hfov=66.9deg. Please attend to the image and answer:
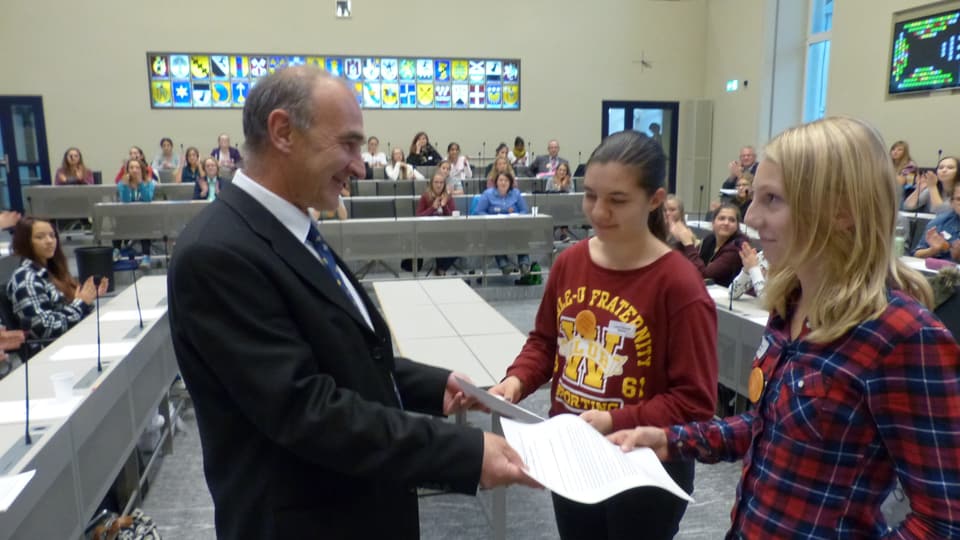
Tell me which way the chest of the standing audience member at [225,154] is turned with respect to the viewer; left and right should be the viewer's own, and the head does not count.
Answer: facing the viewer

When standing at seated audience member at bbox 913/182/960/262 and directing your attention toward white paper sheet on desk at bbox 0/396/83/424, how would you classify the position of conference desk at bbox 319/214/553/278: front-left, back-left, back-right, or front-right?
front-right

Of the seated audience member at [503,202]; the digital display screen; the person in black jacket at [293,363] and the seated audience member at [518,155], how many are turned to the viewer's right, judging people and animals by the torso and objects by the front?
1

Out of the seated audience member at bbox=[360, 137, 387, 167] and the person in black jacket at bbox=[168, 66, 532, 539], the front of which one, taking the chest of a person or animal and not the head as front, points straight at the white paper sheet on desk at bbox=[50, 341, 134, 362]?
the seated audience member

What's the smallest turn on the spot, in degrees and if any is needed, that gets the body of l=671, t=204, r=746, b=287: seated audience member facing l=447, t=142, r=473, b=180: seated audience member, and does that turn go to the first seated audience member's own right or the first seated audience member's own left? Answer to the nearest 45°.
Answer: approximately 90° to the first seated audience member's own right

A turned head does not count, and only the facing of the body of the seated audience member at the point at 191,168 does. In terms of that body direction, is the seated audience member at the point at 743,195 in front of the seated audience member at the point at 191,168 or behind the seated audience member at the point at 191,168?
in front

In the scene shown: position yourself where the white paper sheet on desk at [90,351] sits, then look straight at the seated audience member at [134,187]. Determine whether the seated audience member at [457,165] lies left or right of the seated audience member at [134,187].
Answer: right

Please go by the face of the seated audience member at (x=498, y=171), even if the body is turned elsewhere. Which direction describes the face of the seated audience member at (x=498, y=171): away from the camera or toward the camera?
toward the camera

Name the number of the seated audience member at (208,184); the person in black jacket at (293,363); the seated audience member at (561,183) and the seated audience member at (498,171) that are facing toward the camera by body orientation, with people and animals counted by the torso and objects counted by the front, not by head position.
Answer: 3

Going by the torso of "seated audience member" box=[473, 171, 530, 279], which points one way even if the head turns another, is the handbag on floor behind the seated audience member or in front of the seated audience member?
in front

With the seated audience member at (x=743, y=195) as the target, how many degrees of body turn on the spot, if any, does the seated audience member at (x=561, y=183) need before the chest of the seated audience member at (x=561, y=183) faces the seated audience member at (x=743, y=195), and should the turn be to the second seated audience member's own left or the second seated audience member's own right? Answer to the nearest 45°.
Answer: approximately 45° to the second seated audience member's own left

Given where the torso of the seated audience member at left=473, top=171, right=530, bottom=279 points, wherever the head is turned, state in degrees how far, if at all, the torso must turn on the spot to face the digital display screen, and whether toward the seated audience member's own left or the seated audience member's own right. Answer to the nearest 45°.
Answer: approximately 90° to the seated audience member's own left

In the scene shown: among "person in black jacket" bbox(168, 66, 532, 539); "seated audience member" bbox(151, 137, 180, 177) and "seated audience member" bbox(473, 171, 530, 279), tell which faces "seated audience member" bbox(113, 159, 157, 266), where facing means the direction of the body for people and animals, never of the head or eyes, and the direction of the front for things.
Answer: "seated audience member" bbox(151, 137, 180, 177)

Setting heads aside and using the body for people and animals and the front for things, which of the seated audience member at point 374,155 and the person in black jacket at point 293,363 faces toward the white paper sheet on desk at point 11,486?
the seated audience member

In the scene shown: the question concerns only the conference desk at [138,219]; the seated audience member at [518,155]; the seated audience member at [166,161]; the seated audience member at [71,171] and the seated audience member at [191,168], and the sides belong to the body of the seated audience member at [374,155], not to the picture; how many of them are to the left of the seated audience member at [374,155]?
1

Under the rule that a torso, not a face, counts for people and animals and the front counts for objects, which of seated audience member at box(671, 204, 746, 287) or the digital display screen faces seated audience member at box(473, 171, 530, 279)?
the digital display screen

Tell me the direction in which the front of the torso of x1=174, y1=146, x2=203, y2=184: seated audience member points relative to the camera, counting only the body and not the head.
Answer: toward the camera

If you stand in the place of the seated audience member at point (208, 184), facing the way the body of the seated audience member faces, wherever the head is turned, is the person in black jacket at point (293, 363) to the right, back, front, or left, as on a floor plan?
front

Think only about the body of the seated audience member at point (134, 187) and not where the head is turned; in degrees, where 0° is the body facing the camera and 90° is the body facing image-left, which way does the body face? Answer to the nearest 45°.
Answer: approximately 0°
